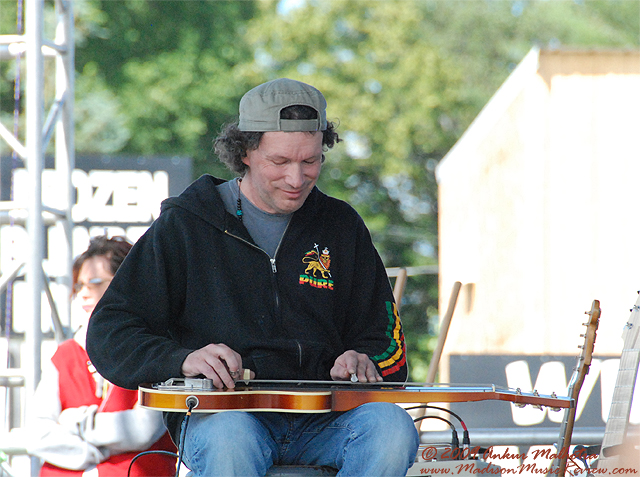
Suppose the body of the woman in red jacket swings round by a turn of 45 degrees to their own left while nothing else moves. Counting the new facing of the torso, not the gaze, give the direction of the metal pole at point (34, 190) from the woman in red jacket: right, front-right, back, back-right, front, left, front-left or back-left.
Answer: back-left

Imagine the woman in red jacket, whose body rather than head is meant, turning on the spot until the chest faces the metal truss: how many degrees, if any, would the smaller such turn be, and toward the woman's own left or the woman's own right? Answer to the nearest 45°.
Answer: approximately 180°

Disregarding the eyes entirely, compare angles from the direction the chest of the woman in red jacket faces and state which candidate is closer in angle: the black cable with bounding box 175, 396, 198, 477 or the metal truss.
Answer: the black cable

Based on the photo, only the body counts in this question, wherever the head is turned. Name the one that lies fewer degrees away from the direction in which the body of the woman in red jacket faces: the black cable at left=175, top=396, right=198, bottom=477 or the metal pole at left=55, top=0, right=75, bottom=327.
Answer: the black cable

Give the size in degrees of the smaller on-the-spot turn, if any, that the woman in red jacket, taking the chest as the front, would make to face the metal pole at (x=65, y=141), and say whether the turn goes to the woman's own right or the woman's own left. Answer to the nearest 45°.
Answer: approximately 180°

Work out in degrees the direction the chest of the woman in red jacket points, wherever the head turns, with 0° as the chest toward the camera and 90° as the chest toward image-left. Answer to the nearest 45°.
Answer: approximately 0°
